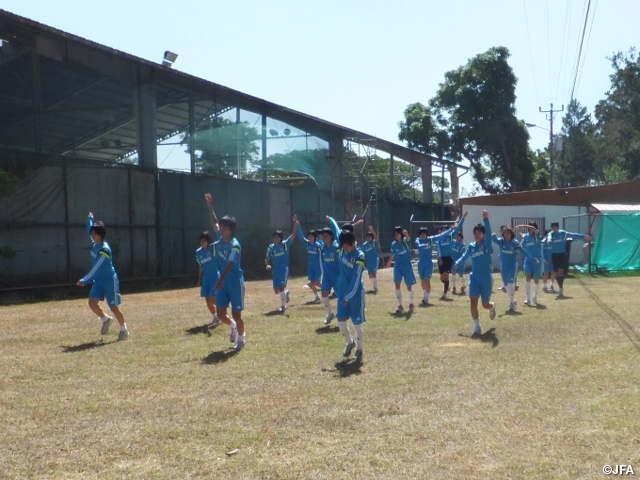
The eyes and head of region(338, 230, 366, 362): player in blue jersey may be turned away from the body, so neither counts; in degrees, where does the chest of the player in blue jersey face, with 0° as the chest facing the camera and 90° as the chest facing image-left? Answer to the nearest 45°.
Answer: approximately 45°

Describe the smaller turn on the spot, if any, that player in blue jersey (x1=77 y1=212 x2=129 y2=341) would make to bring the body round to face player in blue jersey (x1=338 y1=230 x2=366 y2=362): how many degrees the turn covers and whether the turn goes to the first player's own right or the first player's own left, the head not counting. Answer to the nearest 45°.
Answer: approximately 90° to the first player's own left

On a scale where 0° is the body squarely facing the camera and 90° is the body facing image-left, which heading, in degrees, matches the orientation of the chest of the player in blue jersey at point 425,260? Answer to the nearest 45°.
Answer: approximately 0°

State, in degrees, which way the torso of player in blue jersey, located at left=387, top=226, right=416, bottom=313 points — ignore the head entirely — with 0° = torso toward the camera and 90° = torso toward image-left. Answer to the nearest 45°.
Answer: approximately 0°

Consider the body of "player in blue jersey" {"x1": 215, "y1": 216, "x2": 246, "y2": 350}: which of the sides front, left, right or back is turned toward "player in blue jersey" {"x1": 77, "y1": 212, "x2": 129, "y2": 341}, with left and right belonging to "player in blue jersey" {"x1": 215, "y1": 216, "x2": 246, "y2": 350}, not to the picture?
right

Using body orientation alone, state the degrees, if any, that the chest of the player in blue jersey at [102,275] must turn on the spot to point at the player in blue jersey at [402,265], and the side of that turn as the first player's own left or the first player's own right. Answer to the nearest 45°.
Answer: approximately 180°

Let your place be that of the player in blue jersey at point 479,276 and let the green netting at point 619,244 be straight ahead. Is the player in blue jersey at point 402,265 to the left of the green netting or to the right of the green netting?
left

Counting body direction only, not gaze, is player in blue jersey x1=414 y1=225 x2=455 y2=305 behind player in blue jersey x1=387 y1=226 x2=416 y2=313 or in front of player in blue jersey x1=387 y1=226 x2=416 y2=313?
behind
